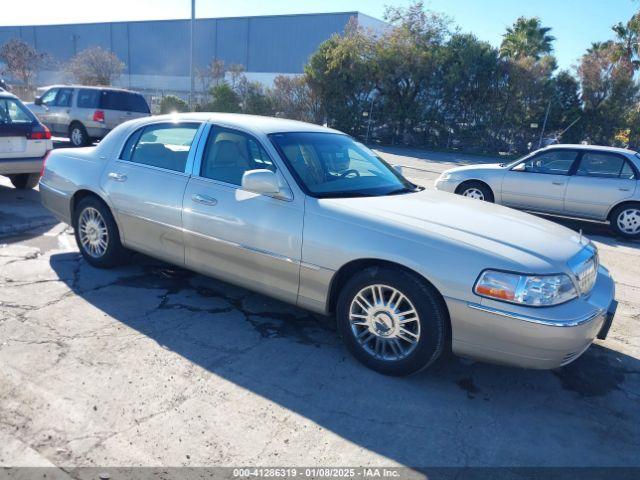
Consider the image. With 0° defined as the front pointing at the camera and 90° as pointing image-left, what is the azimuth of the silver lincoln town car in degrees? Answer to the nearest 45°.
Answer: approximately 315°

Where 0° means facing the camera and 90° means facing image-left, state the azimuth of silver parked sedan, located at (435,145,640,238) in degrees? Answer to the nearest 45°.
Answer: approximately 90°

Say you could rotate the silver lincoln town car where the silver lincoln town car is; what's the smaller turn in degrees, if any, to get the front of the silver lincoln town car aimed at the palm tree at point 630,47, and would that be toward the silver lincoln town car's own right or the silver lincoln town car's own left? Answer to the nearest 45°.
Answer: approximately 90° to the silver lincoln town car's own left

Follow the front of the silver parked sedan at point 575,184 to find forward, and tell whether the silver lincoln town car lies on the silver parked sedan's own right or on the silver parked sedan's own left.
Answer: on the silver parked sedan's own left

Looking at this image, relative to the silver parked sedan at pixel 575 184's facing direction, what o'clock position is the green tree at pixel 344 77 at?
The green tree is roughly at 2 o'clock from the silver parked sedan.

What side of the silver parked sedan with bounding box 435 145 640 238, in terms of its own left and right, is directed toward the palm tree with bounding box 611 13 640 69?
right

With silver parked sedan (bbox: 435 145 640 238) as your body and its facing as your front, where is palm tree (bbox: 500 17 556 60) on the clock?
The palm tree is roughly at 3 o'clock from the silver parked sedan.

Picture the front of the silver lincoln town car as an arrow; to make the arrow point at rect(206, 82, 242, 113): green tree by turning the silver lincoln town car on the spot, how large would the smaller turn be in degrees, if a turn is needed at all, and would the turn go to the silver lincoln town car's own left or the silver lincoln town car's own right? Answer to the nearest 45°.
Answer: approximately 135° to the silver lincoln town car's own left

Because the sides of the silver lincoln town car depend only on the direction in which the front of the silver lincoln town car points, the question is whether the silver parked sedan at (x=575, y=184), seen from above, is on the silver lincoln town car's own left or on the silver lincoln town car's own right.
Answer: on the silver lincoln town car's own left

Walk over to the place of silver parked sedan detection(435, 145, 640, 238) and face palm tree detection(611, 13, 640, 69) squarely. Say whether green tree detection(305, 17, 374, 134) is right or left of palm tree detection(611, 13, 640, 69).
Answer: left

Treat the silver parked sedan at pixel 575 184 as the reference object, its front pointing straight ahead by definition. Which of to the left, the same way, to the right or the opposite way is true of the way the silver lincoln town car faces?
the opposite way

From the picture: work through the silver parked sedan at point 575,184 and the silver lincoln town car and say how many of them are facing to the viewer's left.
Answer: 1
